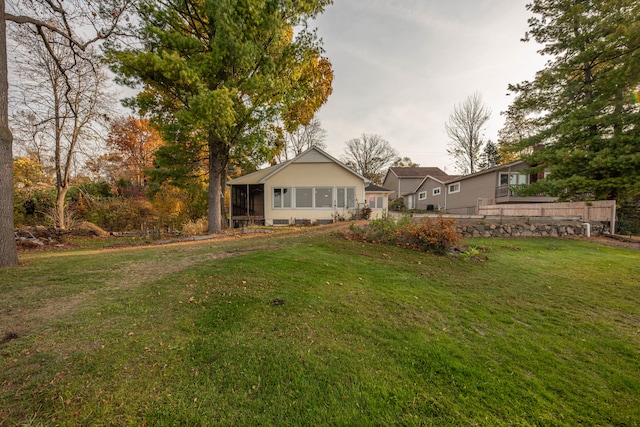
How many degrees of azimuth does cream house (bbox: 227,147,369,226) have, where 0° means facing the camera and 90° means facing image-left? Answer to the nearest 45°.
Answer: approximately 0°

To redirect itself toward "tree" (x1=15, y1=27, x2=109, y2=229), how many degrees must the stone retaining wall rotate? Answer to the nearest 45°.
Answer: approximately 45° to its right

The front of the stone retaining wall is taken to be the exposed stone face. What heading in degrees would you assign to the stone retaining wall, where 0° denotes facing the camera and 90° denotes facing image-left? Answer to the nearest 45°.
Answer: approximately 0°

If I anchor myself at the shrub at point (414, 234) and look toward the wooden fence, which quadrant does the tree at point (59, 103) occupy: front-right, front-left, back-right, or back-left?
back-left

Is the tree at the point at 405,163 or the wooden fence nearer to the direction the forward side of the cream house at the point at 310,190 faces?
the wooden fence

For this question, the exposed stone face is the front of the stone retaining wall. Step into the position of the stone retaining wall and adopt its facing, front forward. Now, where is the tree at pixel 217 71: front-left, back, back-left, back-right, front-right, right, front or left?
front-right

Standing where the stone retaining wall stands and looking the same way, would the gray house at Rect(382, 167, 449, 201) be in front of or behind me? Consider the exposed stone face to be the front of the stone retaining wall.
behind

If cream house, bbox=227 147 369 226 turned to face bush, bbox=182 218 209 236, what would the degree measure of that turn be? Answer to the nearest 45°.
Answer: approximately 45° to its right

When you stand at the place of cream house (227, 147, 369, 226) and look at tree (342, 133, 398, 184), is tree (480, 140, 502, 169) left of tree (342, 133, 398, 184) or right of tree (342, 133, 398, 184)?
right

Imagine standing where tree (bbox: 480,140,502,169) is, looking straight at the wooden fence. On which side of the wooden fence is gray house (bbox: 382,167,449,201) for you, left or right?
right

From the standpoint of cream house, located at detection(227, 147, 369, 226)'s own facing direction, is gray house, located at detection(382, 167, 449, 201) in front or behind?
behind

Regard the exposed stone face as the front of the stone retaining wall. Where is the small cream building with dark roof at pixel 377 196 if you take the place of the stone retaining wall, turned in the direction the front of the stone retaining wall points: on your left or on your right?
on your right

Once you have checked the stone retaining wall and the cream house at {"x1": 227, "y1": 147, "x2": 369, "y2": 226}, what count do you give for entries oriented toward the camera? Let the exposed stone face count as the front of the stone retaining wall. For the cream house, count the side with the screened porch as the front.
2
